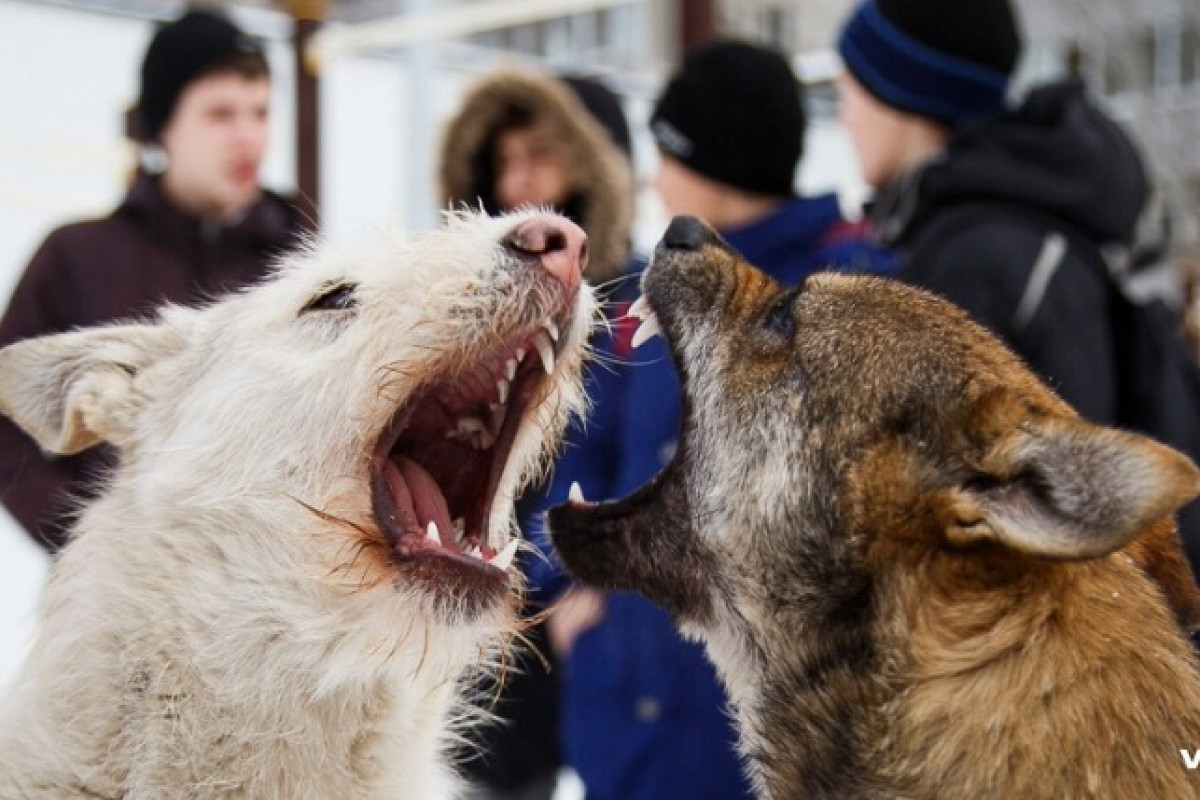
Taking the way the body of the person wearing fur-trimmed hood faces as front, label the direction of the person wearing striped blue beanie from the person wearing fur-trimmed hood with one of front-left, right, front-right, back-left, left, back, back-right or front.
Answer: left

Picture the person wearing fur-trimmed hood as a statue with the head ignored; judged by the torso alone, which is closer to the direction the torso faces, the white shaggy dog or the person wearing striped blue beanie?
the white shaggy dog

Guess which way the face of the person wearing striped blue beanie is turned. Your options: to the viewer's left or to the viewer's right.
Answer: to the viewer's left

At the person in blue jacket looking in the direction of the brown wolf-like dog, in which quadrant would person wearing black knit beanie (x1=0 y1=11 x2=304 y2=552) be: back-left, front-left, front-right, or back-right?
back-right

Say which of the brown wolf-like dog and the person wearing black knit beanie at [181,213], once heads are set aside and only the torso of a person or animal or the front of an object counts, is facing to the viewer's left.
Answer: the brown wolf-like dog

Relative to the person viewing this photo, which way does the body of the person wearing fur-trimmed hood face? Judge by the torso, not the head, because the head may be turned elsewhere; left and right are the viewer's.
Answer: facing the viewer and to the left of the viewer

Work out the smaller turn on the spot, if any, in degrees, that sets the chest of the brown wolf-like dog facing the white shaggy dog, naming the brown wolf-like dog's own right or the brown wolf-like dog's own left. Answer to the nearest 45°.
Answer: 0° — it already faces it

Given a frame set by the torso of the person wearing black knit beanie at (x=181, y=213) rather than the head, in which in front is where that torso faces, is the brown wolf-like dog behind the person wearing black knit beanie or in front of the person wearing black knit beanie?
in front

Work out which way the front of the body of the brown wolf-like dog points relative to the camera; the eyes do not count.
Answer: to the viewer's left

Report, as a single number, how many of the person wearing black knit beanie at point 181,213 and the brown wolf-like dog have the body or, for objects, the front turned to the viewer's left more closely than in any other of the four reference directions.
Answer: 1

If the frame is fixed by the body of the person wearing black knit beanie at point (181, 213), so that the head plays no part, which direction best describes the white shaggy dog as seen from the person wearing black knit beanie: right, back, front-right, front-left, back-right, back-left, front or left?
front-right

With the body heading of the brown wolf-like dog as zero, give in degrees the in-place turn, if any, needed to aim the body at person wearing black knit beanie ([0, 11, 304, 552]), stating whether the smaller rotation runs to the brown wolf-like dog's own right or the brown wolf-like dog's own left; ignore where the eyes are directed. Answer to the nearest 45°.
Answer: approximately 45° to the brown wolf-like dog's own right

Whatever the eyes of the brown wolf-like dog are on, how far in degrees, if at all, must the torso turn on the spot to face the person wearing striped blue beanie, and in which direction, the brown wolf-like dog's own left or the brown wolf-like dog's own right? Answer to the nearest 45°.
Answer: approximately 90° to the brown wolf-like dog's own right
